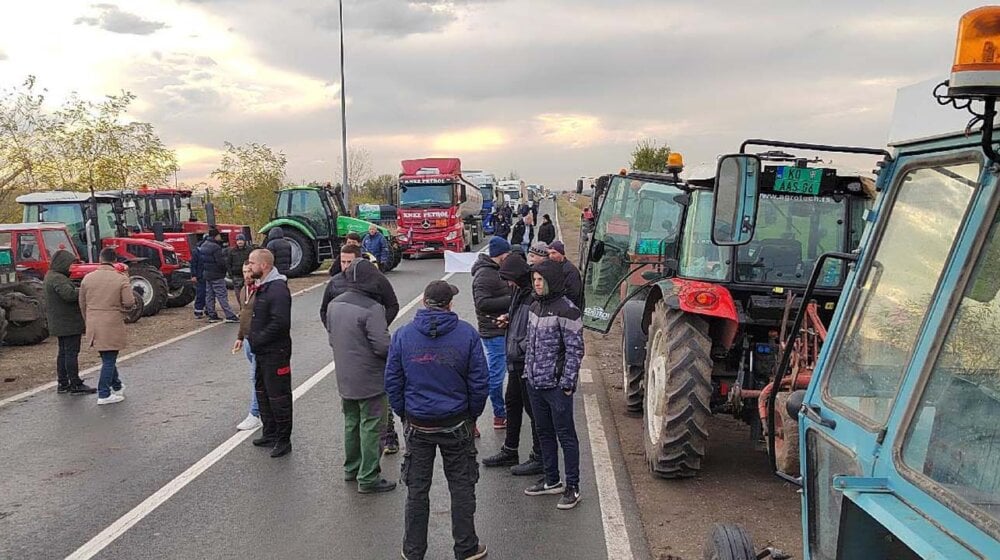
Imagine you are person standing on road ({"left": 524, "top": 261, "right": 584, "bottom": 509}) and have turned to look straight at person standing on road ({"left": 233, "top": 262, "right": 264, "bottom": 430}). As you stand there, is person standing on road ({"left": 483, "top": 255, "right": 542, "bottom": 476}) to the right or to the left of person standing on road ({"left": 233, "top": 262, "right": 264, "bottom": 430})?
right

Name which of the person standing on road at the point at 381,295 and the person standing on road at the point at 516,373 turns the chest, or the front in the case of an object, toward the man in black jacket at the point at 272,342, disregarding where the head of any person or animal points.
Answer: the person standing on road at the point at 516,373

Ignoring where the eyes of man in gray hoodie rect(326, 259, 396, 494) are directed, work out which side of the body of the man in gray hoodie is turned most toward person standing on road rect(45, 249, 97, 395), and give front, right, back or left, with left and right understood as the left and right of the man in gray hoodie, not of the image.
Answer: left

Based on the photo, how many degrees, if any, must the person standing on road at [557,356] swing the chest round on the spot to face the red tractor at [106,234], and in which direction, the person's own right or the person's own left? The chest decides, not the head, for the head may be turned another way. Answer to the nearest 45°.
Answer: approximately 90° to the person's own right

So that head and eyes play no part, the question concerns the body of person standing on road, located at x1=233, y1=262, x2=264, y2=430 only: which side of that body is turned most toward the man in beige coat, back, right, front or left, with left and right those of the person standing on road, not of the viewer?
right

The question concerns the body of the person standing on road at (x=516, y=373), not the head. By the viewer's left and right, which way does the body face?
facing to the left of the viewer

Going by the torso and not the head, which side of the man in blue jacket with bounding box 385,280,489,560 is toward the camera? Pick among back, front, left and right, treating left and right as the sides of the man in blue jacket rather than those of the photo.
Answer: back

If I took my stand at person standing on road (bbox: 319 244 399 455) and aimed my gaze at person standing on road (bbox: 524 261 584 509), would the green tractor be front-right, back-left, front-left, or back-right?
back-left
